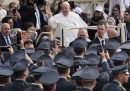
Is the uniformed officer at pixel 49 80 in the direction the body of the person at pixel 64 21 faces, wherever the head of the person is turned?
yes

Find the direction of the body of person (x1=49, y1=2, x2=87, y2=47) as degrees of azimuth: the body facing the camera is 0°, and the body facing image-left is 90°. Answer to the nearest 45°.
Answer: approximately 0°

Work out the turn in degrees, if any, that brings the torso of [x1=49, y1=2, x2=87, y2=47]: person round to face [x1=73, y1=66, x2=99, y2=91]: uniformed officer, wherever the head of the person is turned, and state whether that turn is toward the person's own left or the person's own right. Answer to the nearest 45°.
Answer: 0° — they already face them

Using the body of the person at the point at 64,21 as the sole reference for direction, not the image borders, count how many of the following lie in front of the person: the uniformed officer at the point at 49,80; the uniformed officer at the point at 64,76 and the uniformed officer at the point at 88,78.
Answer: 3
